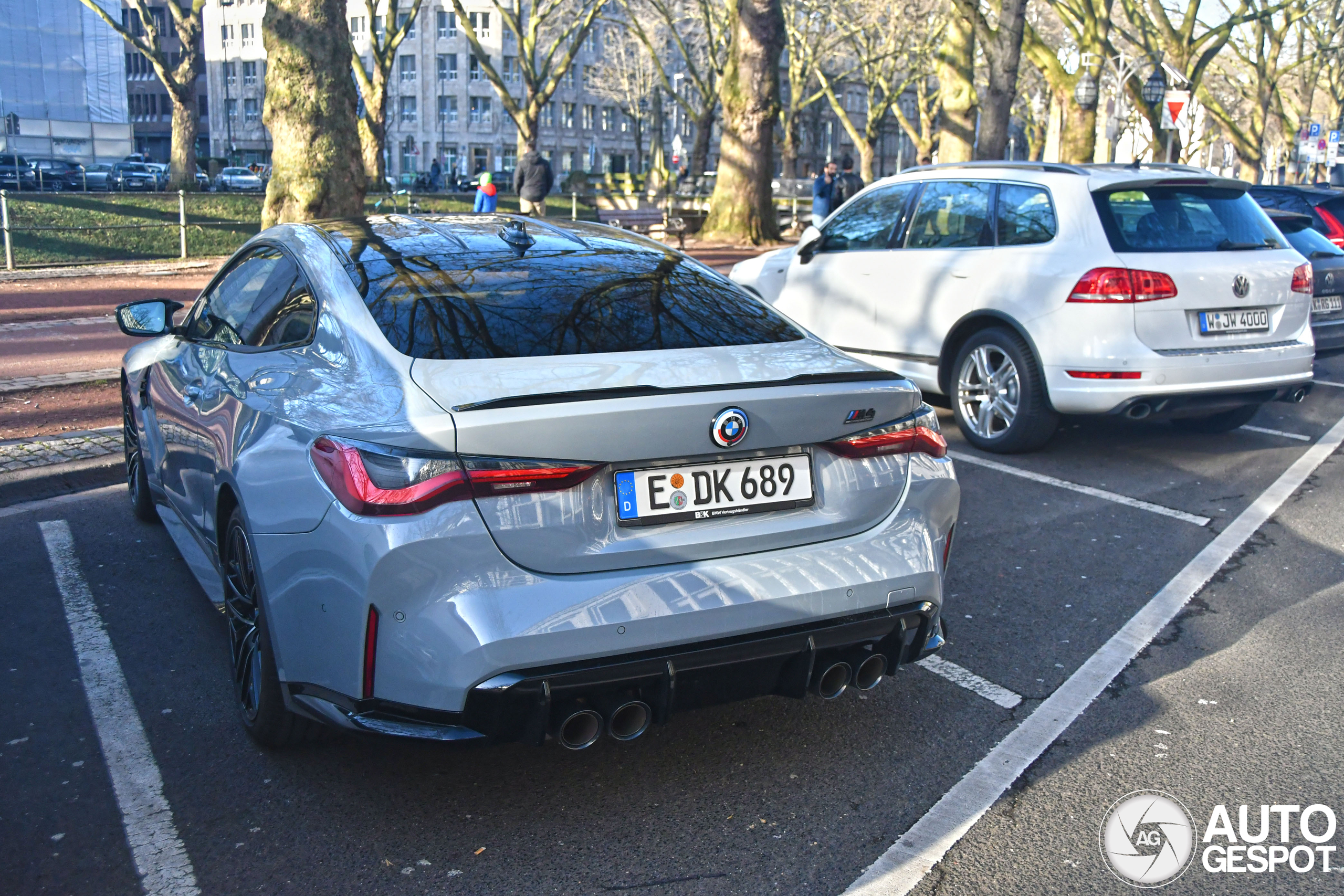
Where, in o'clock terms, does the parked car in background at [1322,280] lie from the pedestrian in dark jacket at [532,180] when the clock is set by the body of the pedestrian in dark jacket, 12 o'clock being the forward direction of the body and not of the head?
The parked car in background is roughly at 5 o'clock from the pedestrian in dark jacket.

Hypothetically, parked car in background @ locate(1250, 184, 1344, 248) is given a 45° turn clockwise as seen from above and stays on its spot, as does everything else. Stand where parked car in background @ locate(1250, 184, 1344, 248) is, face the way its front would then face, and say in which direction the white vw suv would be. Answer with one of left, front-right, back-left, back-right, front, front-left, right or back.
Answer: back

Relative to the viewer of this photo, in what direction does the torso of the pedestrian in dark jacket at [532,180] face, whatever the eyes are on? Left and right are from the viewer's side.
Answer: facing away from the viewer

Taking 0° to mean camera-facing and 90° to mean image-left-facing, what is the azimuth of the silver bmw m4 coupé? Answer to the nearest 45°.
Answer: approximately 135°

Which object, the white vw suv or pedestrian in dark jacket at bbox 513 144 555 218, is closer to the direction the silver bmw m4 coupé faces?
the pedestrian in dark jacket

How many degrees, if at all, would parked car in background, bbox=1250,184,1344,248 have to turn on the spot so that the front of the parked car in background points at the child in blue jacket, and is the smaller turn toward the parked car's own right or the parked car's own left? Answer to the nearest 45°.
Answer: approximately 45° to the parked car's own left

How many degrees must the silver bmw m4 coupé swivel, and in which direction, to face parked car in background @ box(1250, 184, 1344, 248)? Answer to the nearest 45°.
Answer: approximately 90° to its right

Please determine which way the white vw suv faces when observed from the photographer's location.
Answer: facing away from the viewer and to the left of the viewer

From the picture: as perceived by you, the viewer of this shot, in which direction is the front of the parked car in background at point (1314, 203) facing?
facing away from the viewer and to the left of the viewer

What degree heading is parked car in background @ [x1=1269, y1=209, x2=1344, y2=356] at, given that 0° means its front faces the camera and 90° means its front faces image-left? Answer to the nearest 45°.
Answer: approximately 135°
